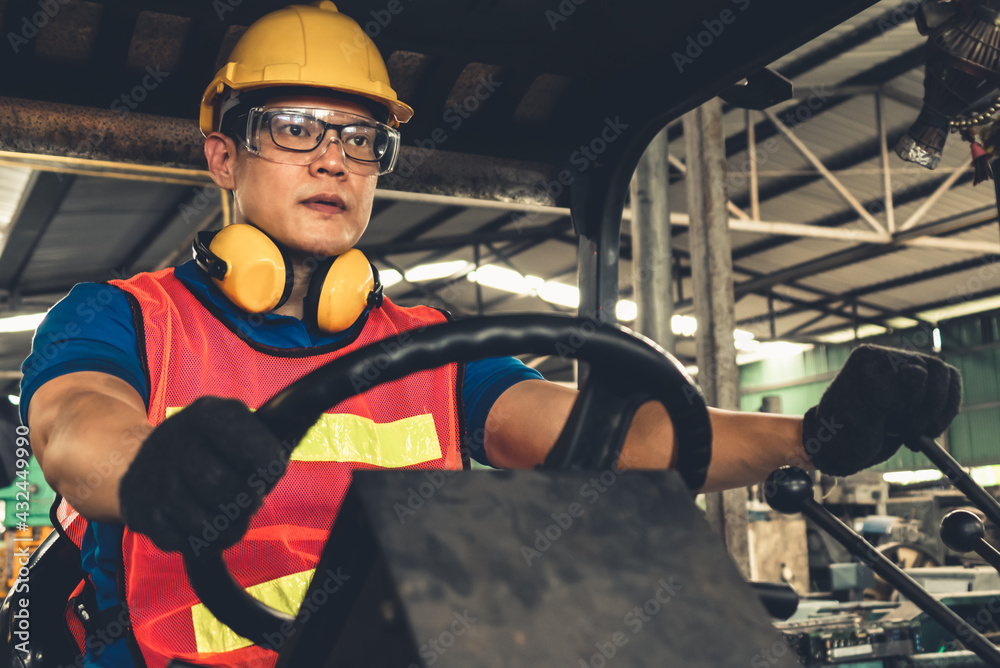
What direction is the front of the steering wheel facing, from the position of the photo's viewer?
facing away from the viewer and to the left of the viewer

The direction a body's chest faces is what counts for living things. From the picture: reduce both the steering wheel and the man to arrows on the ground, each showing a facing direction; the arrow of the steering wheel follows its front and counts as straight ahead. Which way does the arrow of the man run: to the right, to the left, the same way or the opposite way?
the opposite way

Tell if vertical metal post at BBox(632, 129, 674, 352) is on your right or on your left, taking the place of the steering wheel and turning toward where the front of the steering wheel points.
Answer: on your right

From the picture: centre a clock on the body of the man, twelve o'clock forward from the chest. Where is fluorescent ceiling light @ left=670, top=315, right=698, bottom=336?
The fluorescent ceiling light is roughly at 8 o'clock from the man.

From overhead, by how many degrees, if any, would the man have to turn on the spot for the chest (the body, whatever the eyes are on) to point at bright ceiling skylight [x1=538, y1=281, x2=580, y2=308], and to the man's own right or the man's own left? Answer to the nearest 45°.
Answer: approximately 135° to the man's own left

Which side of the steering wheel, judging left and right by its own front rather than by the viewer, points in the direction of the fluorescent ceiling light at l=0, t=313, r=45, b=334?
front

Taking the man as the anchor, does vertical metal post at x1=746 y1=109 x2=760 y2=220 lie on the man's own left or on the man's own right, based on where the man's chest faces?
on the man's own left

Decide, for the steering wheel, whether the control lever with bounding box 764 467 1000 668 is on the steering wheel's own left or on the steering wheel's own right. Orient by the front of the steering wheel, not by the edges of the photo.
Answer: on the steering wheel's own right

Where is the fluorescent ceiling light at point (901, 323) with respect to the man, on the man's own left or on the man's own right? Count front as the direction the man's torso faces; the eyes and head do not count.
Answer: on the man's own left

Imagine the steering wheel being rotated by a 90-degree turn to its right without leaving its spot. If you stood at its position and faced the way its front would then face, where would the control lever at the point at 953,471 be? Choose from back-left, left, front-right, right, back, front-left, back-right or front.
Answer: front

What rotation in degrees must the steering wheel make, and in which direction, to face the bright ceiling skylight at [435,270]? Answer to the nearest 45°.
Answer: approximately 45° to its right

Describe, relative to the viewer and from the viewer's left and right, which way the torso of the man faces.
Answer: facing the viewer and to the right of the viewer
